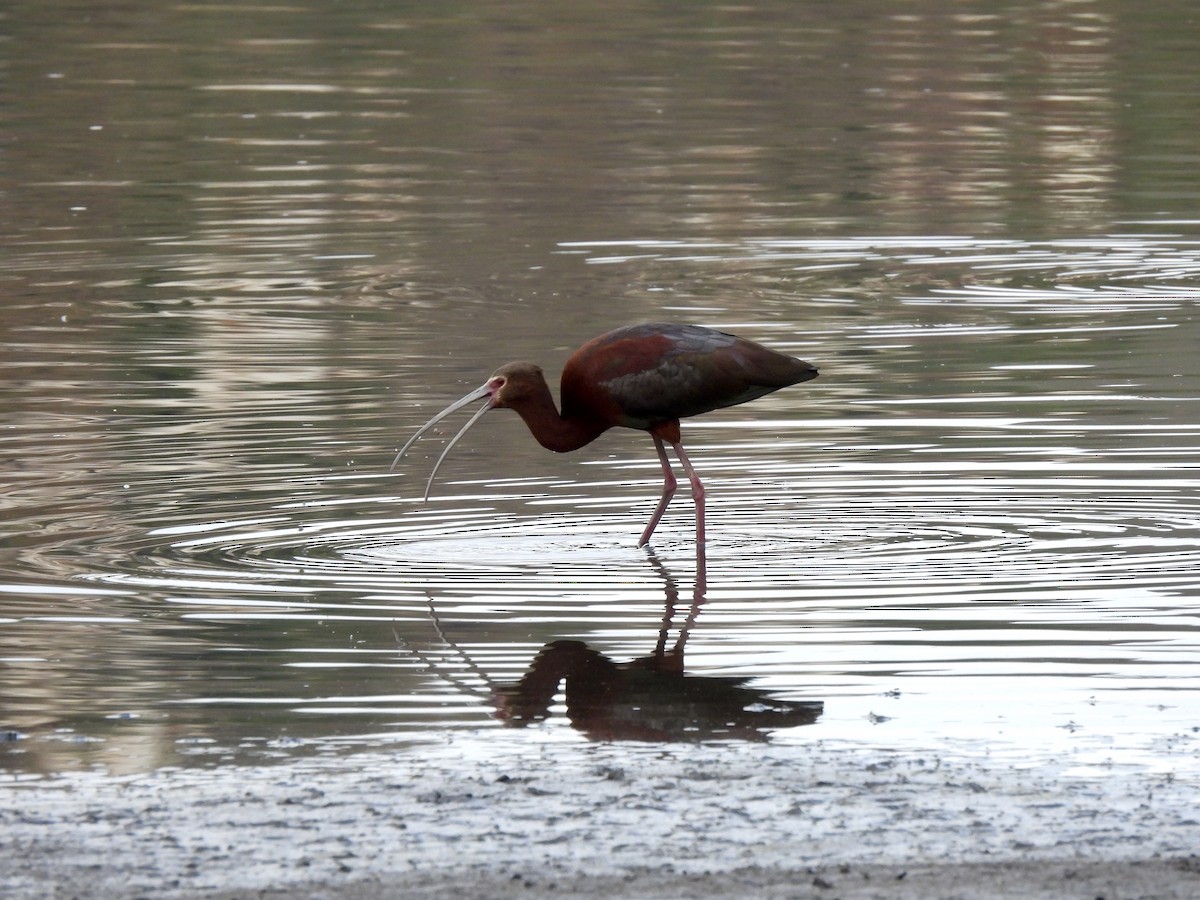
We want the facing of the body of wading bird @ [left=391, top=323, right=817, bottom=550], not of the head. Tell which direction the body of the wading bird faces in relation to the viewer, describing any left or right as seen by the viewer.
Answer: facing to the left of the viewer
